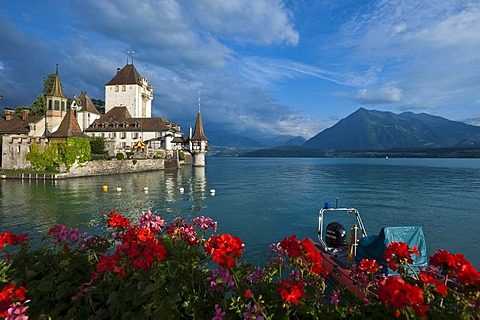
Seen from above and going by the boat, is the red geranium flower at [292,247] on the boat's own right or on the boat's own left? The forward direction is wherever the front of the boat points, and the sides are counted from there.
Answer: on the boat's own right

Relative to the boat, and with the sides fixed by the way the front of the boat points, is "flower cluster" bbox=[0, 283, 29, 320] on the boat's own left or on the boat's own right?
on the boat's own right

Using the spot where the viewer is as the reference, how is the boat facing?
facing the viewer and to the right of the viewer
